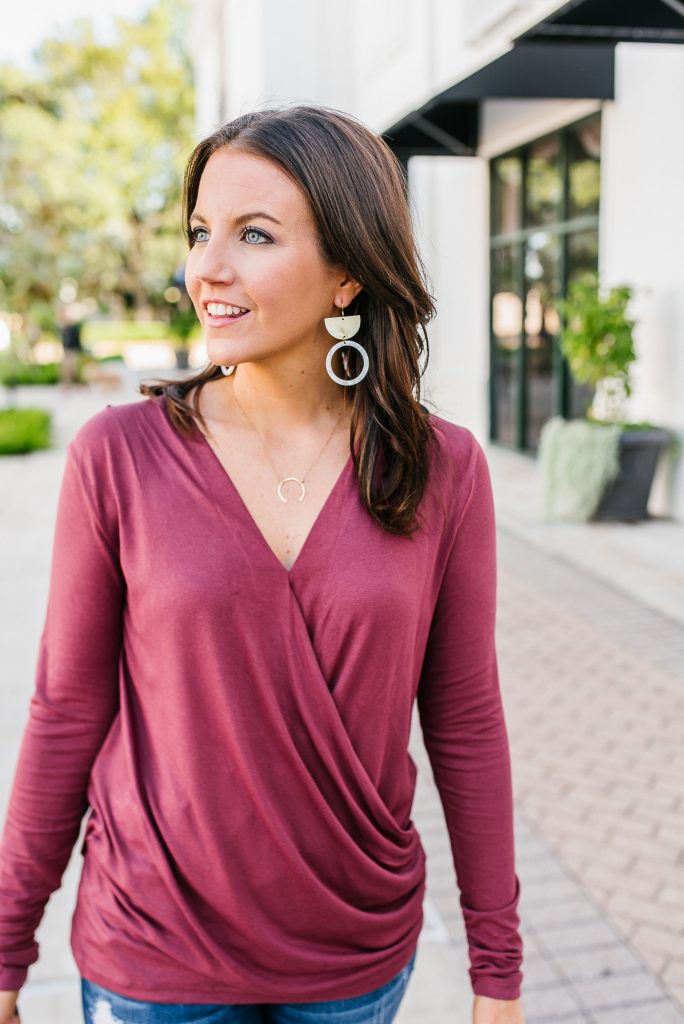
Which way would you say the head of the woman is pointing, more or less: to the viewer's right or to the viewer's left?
to the viewer's left

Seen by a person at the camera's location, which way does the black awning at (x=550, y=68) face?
facing to the left of the viewer

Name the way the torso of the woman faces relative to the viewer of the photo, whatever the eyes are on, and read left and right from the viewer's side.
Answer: facing the viewer

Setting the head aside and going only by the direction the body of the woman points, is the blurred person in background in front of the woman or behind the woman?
behind

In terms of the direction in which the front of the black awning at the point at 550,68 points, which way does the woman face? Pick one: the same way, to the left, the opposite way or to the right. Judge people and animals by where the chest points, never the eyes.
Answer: to the left

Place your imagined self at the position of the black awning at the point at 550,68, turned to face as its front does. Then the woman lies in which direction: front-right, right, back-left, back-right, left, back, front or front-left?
left

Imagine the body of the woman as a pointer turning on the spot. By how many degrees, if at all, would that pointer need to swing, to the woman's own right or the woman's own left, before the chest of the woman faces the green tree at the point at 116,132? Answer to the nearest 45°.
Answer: approximately 180°

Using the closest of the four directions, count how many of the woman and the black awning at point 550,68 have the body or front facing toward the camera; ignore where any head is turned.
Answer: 1

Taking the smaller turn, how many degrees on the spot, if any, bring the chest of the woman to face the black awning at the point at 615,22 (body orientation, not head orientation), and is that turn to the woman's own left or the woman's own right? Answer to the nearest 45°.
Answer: approximately 180°

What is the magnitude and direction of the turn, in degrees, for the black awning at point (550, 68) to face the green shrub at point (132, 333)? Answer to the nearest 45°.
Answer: approximately 45° to its right

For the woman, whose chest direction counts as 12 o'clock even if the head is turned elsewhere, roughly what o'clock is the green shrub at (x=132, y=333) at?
The green shrub is roughly at 6 o'clock from the woman.

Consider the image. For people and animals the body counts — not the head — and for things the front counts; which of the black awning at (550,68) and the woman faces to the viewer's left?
the black awning
